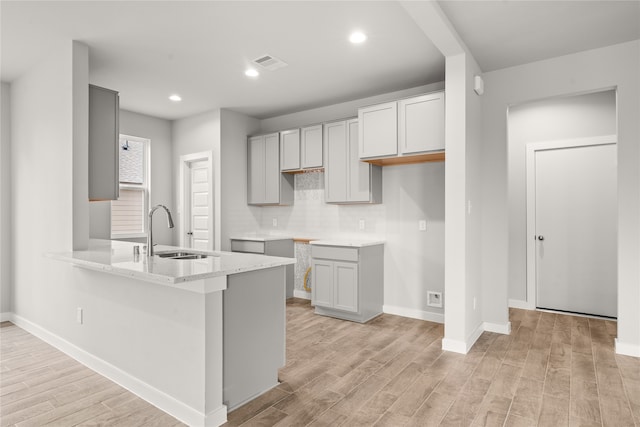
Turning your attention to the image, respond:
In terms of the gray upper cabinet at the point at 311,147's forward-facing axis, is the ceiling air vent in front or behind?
in front

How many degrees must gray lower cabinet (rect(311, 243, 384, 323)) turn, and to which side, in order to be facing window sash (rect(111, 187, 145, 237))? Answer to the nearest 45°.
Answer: approximately 45° to its right

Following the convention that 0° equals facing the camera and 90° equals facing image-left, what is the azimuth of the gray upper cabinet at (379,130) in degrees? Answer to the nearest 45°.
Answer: approximately 45°

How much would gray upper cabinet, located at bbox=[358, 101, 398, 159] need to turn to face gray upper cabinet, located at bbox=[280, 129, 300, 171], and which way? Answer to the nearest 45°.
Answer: approximately 90° to its right

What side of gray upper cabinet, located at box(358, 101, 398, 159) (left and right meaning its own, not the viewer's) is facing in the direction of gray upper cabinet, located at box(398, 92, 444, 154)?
left

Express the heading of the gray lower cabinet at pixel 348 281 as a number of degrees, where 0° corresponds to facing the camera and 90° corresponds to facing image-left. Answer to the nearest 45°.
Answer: approximately 45°

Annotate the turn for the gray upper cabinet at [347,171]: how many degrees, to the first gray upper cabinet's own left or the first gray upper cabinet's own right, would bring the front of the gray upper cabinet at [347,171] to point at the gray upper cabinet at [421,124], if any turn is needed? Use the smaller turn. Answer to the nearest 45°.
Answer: approximately 90° to the first gray upper cabinet's own left
